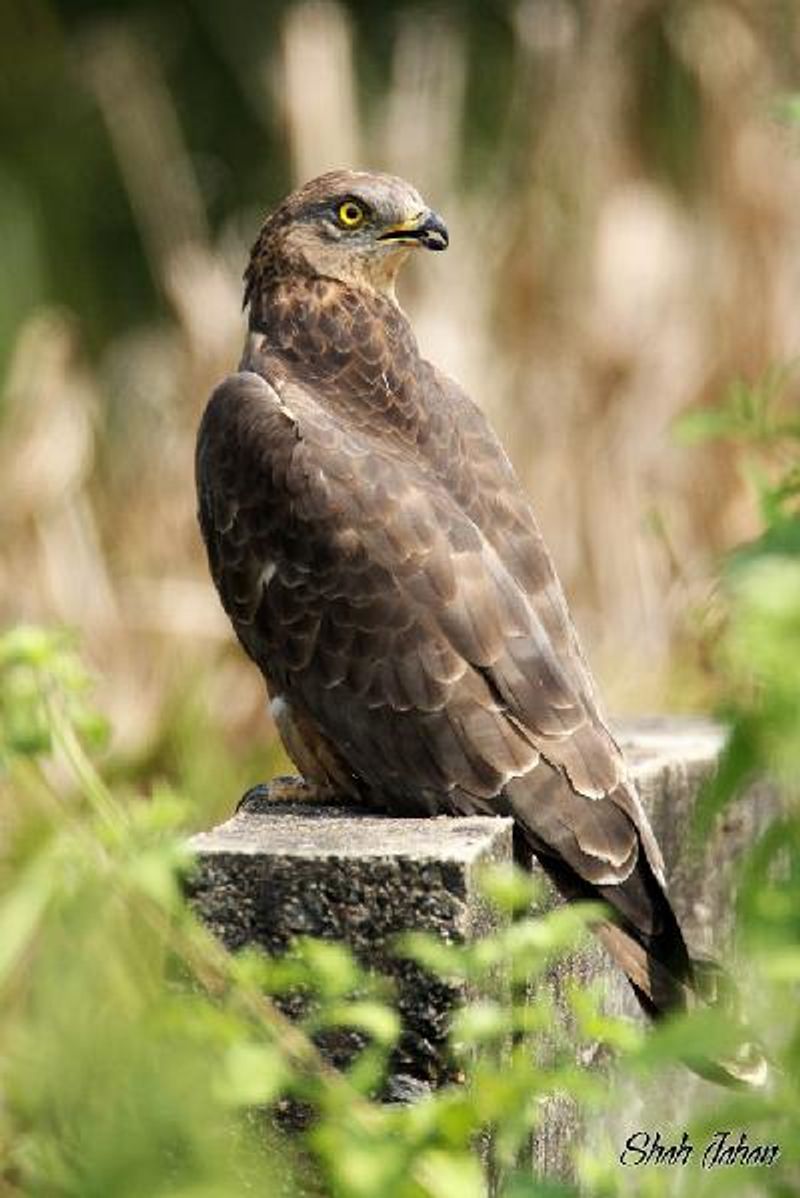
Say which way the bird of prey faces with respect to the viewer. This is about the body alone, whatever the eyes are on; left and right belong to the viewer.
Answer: facing away from the viewer and to the left of the viewer

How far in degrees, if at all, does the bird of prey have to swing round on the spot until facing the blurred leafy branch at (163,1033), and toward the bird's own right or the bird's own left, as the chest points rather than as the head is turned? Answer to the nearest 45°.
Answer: approximately 135° to the bird's own left

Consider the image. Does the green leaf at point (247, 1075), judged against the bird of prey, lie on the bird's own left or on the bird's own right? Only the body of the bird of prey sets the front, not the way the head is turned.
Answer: on the bird's own left

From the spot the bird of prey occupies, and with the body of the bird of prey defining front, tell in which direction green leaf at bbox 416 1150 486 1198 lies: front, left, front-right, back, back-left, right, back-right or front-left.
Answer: back-left
